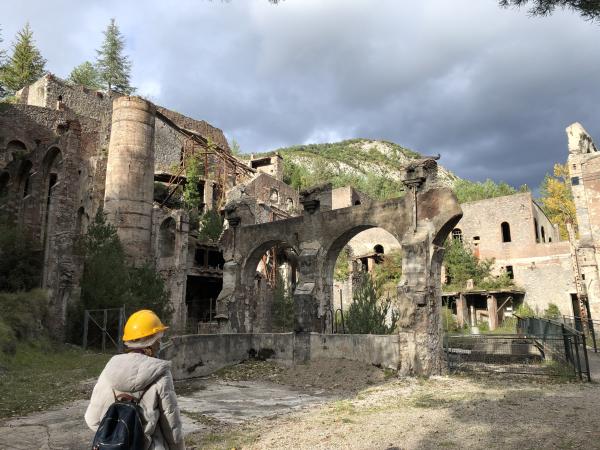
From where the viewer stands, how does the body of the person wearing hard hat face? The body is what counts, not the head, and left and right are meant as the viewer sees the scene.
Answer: facing away from the viewer and to the right of the viewer

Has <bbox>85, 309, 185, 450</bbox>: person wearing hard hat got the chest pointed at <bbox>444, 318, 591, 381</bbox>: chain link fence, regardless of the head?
yes

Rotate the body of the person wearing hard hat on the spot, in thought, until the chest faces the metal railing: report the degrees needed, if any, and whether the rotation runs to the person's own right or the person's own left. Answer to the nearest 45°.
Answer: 0° — they already face it

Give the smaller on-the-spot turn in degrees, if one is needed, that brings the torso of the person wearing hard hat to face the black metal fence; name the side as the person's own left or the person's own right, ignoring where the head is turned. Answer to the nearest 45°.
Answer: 0° — they already face it

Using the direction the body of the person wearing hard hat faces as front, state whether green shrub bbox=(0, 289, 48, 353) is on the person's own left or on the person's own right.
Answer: on the person's own left

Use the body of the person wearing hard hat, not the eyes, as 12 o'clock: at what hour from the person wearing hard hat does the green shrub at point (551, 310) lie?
The green shrub is roughly at 12 o'clock from the person wearing hard hat.

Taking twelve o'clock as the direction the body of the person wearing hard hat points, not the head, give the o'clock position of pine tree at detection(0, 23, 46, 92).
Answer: The pine tree is roughly at 10 o'clock from the person wearing hard hat.

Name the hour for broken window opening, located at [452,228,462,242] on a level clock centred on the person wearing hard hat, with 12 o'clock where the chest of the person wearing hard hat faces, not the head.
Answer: The broken window opening is roughly at 12 o'clock from the person wearing hard hat.

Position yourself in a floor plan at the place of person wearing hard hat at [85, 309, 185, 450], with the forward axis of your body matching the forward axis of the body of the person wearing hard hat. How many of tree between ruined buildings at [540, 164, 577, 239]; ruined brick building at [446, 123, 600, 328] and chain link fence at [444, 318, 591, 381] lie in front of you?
3

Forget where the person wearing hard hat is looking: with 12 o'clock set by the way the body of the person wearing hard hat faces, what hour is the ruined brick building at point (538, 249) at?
The ruined brick building is roughly at 12 o'clock from the person wearing hard hat.

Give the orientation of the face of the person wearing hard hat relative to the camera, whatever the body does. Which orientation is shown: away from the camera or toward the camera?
away from the camera

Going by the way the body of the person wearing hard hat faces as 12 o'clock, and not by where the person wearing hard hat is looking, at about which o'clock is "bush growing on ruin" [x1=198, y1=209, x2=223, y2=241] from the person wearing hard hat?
The bush growing on ruin is roughly at 11 o'clock from the person wearing hard hat.
